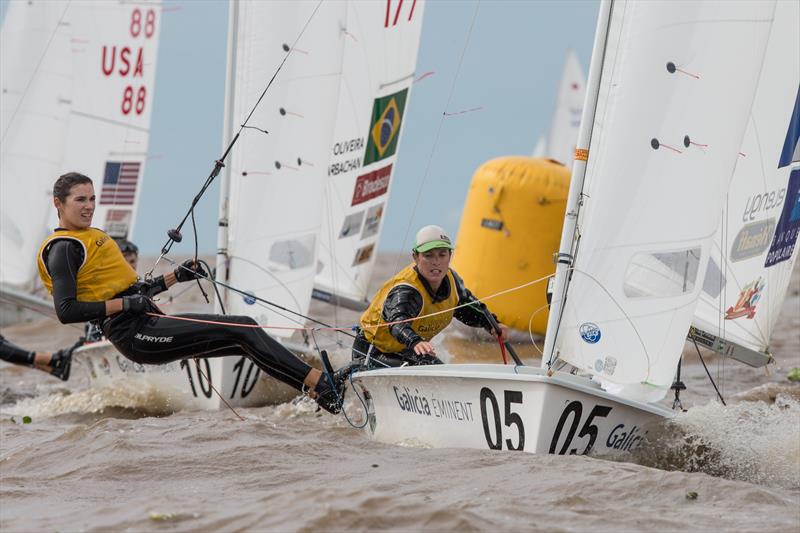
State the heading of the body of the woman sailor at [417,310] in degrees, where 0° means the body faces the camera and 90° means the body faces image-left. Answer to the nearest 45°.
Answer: approximately 315°

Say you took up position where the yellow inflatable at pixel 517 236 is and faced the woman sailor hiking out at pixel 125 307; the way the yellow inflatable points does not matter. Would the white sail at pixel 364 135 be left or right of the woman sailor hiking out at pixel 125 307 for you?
right

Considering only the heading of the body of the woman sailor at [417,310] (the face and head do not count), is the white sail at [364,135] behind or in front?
behind

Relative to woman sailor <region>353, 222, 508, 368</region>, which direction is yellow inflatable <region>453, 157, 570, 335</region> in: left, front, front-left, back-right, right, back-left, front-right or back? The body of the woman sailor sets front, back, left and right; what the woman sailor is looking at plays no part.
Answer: back-left

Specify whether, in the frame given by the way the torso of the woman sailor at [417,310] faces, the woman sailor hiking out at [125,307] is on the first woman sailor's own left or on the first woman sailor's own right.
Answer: on the first woman sailor's own right
